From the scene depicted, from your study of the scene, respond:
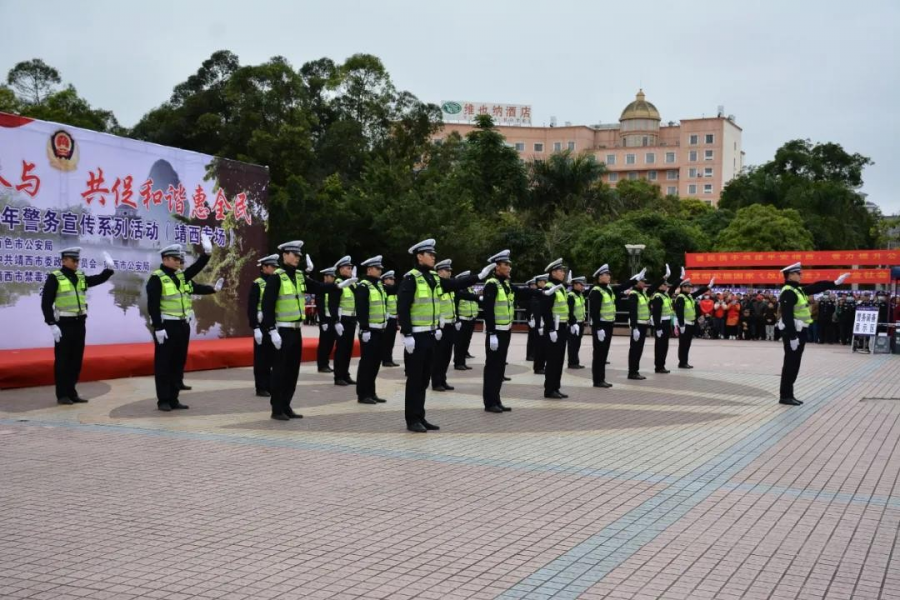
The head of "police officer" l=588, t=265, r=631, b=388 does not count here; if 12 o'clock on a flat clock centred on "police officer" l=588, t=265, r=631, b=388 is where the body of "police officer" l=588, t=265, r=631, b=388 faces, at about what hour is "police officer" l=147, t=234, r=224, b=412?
"police officer" l=147, t=234, r=224, b=412 is roughly at 3 o'clock from "police officer" l=588, t=265, r=631, b=388.

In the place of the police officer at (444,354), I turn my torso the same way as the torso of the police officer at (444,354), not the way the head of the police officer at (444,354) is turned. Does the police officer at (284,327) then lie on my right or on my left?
on my right

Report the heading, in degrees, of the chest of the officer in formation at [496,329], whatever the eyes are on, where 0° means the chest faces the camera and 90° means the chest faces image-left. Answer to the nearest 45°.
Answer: approximately 315°

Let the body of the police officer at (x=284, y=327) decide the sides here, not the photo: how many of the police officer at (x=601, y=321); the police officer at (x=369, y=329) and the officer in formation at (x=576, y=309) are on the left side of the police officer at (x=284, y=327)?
3

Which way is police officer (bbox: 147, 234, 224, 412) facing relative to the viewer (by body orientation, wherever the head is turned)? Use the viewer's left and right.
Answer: facing the viewer and to the right of the viewer

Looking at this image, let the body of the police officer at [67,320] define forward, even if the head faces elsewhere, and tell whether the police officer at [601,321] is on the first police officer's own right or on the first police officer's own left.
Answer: on the first police officer's own left
